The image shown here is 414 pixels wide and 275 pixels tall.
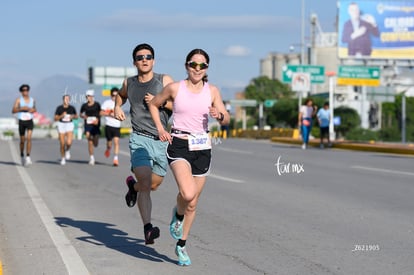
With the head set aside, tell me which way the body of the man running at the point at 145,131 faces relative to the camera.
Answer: toward the camera

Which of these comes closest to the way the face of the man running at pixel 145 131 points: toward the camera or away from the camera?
toward the camera
